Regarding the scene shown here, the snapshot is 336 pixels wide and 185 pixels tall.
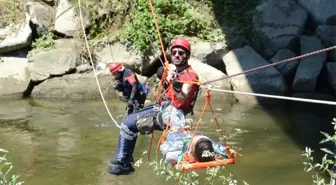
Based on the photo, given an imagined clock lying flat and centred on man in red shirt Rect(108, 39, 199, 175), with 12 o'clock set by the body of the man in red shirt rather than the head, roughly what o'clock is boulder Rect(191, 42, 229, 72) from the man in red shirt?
The boulder is roughly at 5 o'clock from the man in red shirt.

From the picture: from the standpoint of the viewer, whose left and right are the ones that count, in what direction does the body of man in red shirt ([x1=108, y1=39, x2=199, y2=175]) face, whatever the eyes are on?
facing the viewer and to the left of the viewer

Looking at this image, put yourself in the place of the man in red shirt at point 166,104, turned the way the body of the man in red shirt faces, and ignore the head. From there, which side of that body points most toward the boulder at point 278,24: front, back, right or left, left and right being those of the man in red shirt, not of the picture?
back

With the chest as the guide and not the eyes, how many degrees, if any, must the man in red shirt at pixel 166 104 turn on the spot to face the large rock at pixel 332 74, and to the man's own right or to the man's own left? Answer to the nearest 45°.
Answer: approximately 180°

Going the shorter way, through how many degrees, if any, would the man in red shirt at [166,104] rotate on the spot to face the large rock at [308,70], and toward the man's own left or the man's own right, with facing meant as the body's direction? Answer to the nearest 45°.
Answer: approximately 180°

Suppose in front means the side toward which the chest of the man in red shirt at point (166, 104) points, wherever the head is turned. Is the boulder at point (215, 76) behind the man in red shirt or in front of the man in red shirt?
behind

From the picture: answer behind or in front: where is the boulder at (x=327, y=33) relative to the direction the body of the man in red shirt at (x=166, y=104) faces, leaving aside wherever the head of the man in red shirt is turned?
behind

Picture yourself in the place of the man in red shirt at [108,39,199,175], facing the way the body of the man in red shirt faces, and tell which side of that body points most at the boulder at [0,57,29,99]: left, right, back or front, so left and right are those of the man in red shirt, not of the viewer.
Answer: right

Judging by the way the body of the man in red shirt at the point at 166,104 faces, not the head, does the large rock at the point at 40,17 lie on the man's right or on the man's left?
on the man's right

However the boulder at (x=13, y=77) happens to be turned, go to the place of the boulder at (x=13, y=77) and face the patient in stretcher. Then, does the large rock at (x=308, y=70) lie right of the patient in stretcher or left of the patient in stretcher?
left
